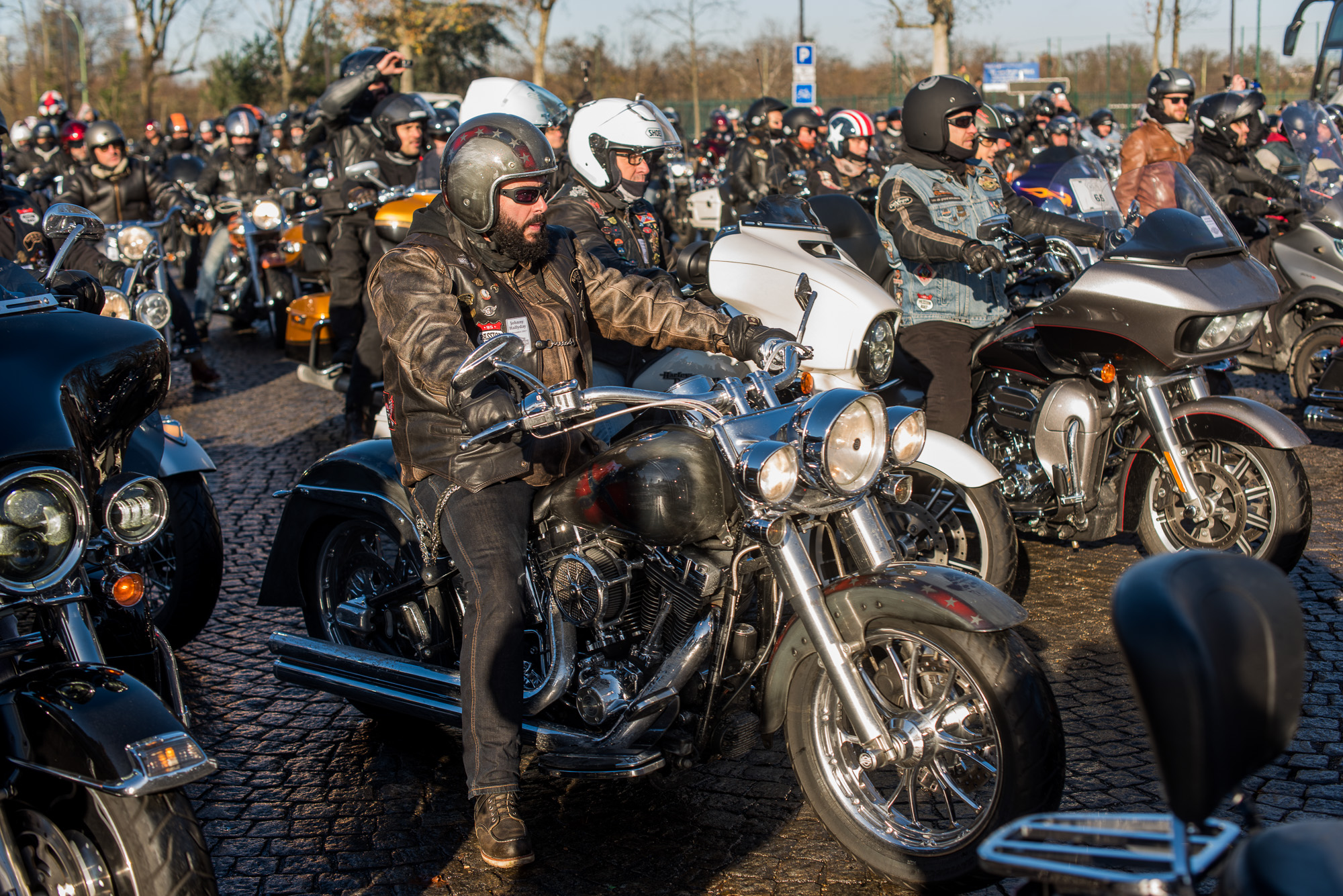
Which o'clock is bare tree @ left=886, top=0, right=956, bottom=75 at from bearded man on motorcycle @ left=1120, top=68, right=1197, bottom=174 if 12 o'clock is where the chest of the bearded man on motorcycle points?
The bare tree is roughly at 7 o'clock from the bearded man on motorcycle.

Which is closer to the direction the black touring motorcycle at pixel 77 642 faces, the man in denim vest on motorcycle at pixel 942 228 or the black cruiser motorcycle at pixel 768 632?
the black cruiser motorcycle

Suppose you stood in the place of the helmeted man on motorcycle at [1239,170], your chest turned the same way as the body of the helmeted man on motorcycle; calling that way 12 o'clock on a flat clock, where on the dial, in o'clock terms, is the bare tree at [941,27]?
The bare tree is roughly at 7 o'clock from the helmeted man on motorcycle.

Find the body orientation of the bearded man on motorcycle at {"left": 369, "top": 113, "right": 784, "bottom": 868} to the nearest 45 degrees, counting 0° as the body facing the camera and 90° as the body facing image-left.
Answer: approximately 315°

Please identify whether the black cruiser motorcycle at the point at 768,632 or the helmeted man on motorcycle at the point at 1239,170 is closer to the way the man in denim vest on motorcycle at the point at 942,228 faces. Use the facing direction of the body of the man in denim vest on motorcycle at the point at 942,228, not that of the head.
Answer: the black cruiser motorcycle

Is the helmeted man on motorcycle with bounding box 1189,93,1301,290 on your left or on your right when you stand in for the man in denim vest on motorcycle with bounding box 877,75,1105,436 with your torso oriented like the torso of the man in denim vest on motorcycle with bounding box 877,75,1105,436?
on your left

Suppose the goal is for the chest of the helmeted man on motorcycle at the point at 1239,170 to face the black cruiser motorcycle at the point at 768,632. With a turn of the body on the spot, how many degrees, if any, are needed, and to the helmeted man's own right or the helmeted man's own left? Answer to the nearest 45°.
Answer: approximately 45° to the helmeted man's own right

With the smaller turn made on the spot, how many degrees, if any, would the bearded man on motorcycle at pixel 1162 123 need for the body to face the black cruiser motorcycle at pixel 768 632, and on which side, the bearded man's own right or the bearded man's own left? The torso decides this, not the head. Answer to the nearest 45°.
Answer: approximately 45° to the bearded man's own right

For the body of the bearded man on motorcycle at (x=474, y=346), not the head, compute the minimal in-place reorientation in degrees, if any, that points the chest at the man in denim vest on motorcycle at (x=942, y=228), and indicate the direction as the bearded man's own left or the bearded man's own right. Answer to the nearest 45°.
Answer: approximately 90° to the bearded man's own left
